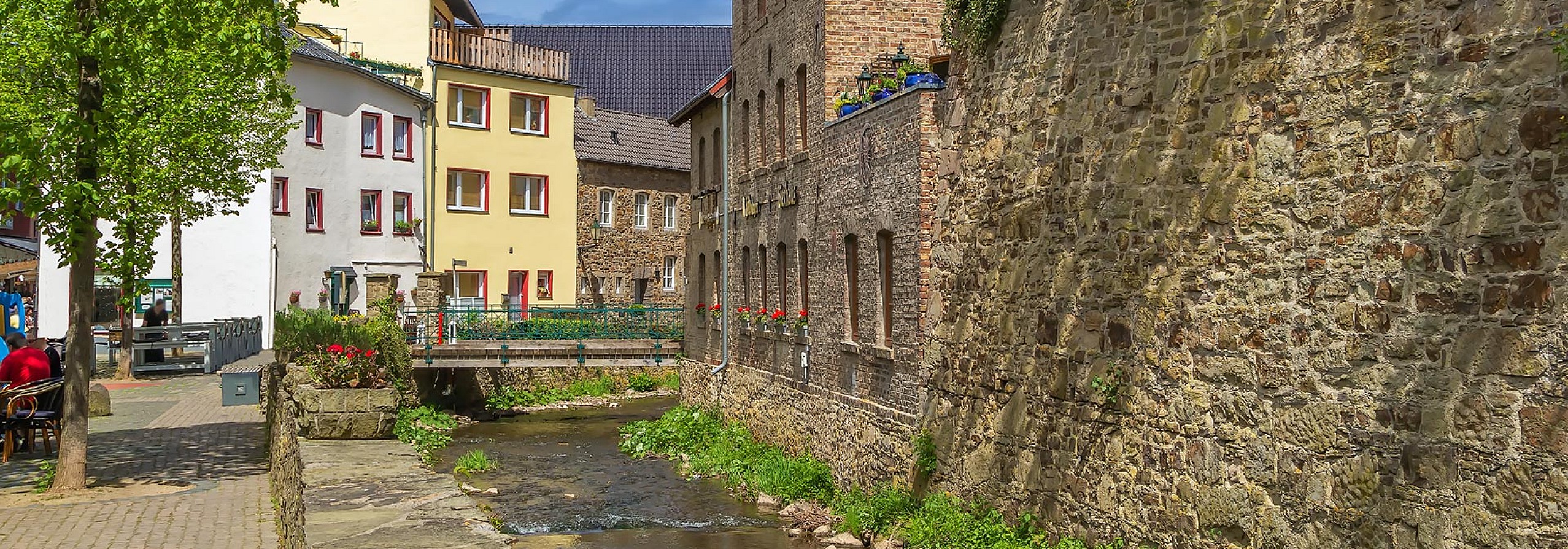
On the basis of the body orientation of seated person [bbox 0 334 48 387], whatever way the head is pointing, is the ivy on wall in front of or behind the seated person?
behind

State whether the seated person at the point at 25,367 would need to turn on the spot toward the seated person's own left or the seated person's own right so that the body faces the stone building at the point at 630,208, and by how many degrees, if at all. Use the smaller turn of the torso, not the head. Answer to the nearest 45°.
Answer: approximately 90° to the seated person's own right

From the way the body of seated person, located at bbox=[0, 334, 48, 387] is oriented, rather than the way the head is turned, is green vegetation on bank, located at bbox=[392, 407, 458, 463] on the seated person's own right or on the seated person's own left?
on the seated person's own right

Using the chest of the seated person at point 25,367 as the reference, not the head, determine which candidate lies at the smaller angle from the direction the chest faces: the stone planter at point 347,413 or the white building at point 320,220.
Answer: the white building

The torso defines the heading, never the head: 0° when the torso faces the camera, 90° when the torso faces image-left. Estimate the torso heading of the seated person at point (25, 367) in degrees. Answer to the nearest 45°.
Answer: approximately 135°
